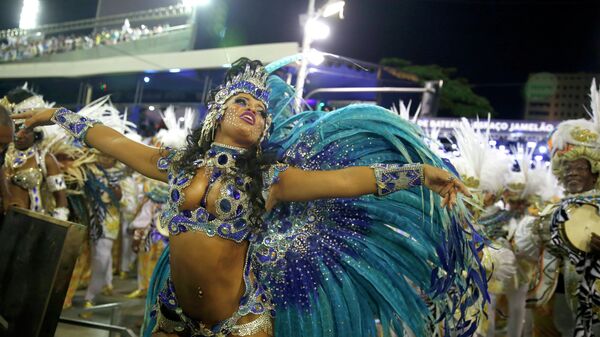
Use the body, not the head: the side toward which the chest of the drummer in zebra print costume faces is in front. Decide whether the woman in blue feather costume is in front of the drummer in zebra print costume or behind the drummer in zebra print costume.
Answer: in front

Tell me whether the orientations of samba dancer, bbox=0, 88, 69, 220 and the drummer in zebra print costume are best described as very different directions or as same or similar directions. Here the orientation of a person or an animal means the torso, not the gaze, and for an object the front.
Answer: same or similar directions

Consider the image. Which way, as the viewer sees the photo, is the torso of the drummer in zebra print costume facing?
toward the camera

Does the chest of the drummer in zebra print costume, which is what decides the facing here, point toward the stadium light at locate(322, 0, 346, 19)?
no

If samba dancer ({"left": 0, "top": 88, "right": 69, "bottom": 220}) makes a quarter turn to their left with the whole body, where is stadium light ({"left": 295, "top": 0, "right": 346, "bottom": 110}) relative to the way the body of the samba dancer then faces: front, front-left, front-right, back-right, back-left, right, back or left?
left

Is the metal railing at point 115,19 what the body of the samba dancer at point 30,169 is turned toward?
no

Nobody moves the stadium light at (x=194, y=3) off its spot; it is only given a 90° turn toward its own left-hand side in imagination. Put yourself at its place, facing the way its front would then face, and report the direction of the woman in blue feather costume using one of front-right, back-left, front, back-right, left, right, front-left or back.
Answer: right

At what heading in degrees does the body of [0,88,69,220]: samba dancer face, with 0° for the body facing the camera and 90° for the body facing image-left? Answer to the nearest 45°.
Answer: approximately 45°

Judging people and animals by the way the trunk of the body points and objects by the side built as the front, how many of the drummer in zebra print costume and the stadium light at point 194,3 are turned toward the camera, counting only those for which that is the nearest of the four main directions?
2
